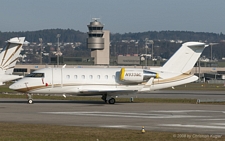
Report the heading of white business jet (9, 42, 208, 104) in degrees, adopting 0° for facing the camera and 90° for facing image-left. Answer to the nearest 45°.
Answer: approximately 90°
